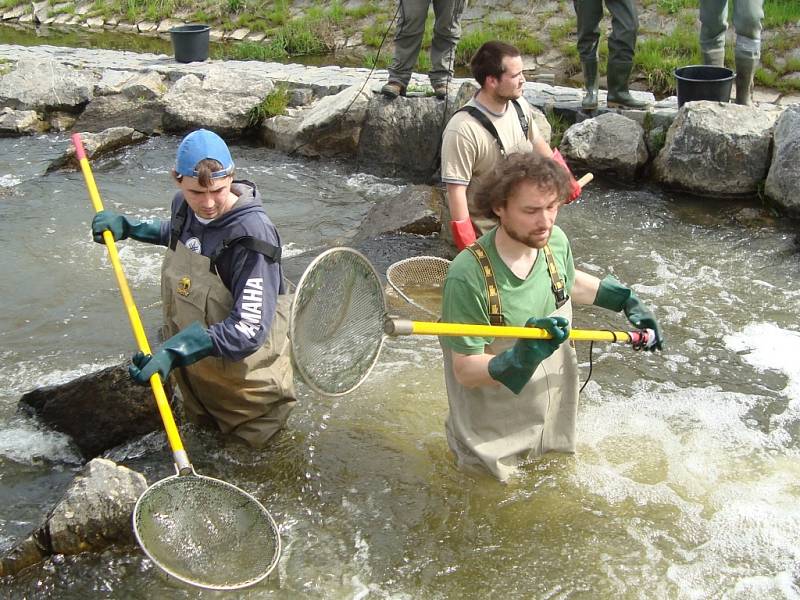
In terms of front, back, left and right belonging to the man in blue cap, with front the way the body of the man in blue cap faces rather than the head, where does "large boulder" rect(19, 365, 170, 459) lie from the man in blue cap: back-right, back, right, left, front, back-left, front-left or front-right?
right

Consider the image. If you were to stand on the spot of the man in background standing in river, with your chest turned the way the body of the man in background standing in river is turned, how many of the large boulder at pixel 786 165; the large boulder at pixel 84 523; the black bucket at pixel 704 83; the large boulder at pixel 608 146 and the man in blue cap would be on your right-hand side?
2

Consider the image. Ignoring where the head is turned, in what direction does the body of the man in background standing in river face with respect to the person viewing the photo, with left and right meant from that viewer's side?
facing the viewer and to the right of the viewer

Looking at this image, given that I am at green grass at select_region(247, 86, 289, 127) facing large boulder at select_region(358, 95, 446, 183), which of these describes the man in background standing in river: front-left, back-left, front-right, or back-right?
front-right

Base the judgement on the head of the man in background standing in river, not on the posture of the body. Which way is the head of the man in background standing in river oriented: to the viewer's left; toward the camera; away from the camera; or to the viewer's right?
to the viewer's right

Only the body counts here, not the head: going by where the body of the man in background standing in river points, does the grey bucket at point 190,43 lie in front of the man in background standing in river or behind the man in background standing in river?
behind

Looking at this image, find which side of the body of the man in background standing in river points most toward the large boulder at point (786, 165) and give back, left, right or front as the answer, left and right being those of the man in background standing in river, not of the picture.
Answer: left

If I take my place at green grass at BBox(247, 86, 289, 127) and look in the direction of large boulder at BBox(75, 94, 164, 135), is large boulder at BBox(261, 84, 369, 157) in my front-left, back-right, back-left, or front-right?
back-left

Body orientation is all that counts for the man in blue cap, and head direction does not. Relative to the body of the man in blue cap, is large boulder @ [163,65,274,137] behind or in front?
behind

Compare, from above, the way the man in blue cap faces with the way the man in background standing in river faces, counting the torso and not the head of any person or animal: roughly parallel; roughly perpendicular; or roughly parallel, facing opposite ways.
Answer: roughly perpendicular

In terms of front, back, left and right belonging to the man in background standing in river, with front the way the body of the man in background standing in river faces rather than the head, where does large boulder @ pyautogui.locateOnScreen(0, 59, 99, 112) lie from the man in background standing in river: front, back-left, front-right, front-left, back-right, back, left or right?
back

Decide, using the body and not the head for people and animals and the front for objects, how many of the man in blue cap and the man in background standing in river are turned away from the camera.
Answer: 0
